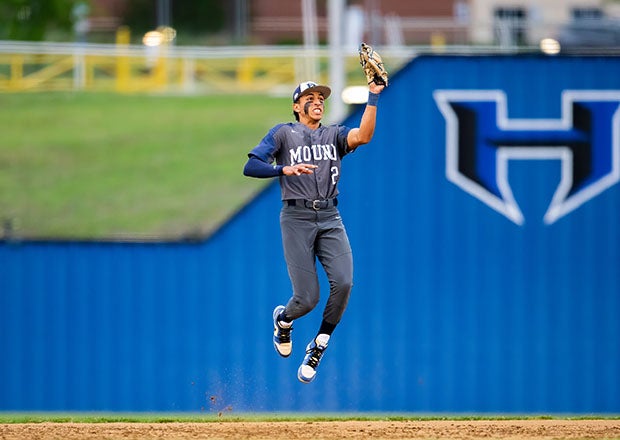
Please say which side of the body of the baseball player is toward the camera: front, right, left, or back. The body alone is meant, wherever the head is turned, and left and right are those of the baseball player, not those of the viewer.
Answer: front

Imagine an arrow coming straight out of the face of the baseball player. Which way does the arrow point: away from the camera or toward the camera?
toward the camera

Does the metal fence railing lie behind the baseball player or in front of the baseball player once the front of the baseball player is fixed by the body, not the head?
behind
